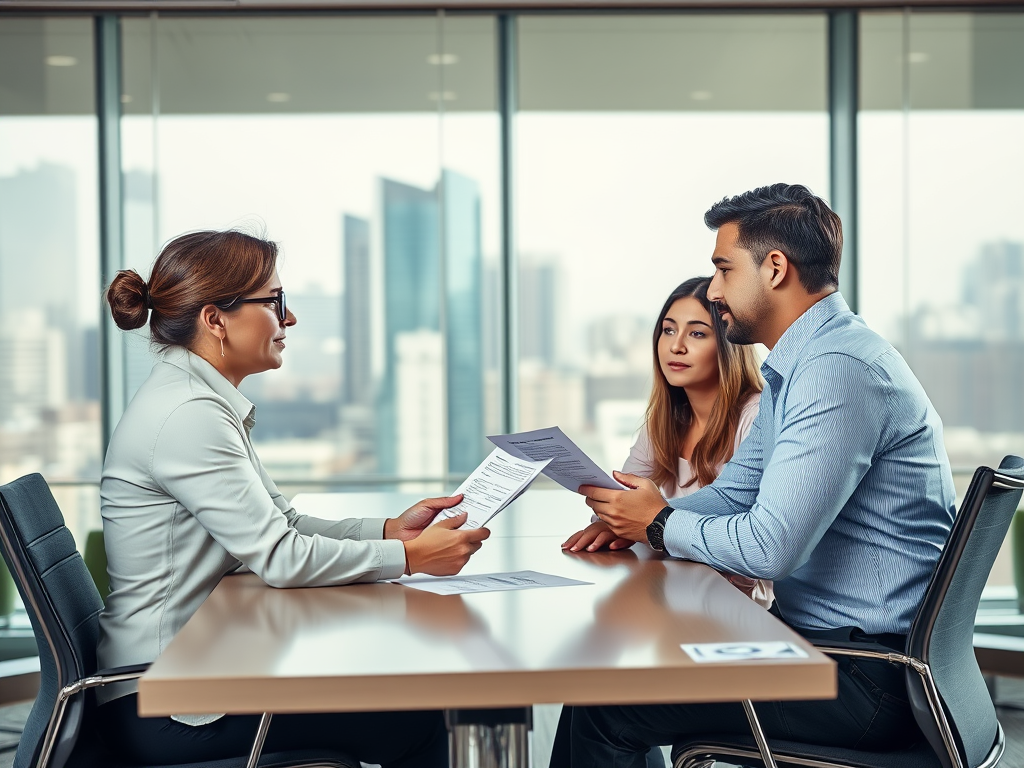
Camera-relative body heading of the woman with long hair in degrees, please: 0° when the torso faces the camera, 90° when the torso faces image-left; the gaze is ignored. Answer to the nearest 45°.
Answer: approximately 45°

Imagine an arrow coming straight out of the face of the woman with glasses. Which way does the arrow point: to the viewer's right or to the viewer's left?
to the viewer's right

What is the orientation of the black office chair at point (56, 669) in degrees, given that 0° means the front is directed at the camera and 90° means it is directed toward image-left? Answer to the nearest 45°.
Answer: approximately 270°

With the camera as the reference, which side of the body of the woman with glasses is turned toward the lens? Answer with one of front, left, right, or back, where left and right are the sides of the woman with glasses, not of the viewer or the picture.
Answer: right

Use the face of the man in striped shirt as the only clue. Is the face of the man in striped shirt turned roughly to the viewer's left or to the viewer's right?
to the viewer's left

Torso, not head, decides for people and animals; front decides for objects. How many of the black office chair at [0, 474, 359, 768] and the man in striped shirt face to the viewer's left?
1

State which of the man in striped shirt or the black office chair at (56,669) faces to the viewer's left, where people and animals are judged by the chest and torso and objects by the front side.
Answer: the man in striped shirt

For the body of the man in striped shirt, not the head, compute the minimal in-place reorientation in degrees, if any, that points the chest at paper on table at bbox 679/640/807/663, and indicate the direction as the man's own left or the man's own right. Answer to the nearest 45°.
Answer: approximately 90° to the man's own left

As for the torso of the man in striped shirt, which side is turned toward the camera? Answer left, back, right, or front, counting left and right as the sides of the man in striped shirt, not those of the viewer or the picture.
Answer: left
